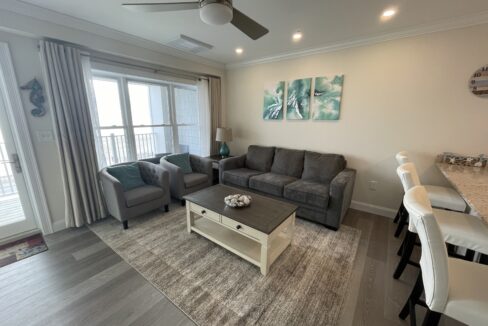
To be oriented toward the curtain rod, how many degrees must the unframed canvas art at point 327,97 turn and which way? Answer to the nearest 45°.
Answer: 0° — it already faces it

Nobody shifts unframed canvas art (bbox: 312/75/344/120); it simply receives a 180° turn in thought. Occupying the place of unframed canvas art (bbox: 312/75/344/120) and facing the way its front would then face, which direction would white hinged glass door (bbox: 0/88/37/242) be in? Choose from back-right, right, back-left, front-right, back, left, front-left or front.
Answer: back

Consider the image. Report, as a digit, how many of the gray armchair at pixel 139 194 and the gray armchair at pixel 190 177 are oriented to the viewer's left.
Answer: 0

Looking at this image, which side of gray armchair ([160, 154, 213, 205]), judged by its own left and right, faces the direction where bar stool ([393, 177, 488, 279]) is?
front

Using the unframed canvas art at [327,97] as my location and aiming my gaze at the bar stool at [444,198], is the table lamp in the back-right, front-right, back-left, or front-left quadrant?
back-right

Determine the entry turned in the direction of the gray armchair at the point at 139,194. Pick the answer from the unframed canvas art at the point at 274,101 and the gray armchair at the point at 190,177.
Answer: the unframed canvas art

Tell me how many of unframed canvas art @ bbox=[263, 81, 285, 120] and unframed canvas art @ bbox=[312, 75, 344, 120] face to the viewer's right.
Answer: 0

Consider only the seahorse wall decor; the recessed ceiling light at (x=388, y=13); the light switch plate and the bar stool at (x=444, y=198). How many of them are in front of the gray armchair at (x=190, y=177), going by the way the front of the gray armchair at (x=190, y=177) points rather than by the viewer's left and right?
2

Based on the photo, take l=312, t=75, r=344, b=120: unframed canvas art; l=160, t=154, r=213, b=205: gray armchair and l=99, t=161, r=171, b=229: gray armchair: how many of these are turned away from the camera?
0

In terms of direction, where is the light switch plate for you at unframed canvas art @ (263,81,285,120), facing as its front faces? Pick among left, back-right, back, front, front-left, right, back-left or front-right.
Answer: front

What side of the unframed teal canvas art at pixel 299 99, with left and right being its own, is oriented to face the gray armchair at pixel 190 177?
front

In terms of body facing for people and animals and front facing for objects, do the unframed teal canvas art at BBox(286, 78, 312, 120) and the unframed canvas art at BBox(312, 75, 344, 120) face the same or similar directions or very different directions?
same or similar directions

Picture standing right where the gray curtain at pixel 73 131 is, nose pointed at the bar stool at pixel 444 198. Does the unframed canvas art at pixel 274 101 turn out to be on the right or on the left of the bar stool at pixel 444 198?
left

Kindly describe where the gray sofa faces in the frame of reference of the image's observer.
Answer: facing the viewer and to the left of the viewer

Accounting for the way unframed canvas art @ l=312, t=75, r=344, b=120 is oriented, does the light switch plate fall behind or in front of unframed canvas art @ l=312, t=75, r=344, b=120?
in front

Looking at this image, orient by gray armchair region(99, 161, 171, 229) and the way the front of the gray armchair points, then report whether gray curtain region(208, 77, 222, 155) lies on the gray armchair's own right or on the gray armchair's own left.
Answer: on the gray armchair's own left

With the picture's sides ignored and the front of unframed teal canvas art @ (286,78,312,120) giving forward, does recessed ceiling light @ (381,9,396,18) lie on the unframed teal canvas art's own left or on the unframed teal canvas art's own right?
on the unframed teal canvas art's own left

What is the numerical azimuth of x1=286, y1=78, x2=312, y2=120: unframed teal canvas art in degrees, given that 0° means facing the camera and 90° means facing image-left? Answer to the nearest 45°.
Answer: approximately 45°

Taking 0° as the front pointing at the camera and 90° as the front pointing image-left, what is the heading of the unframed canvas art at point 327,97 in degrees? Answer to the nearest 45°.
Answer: approximately 45°
